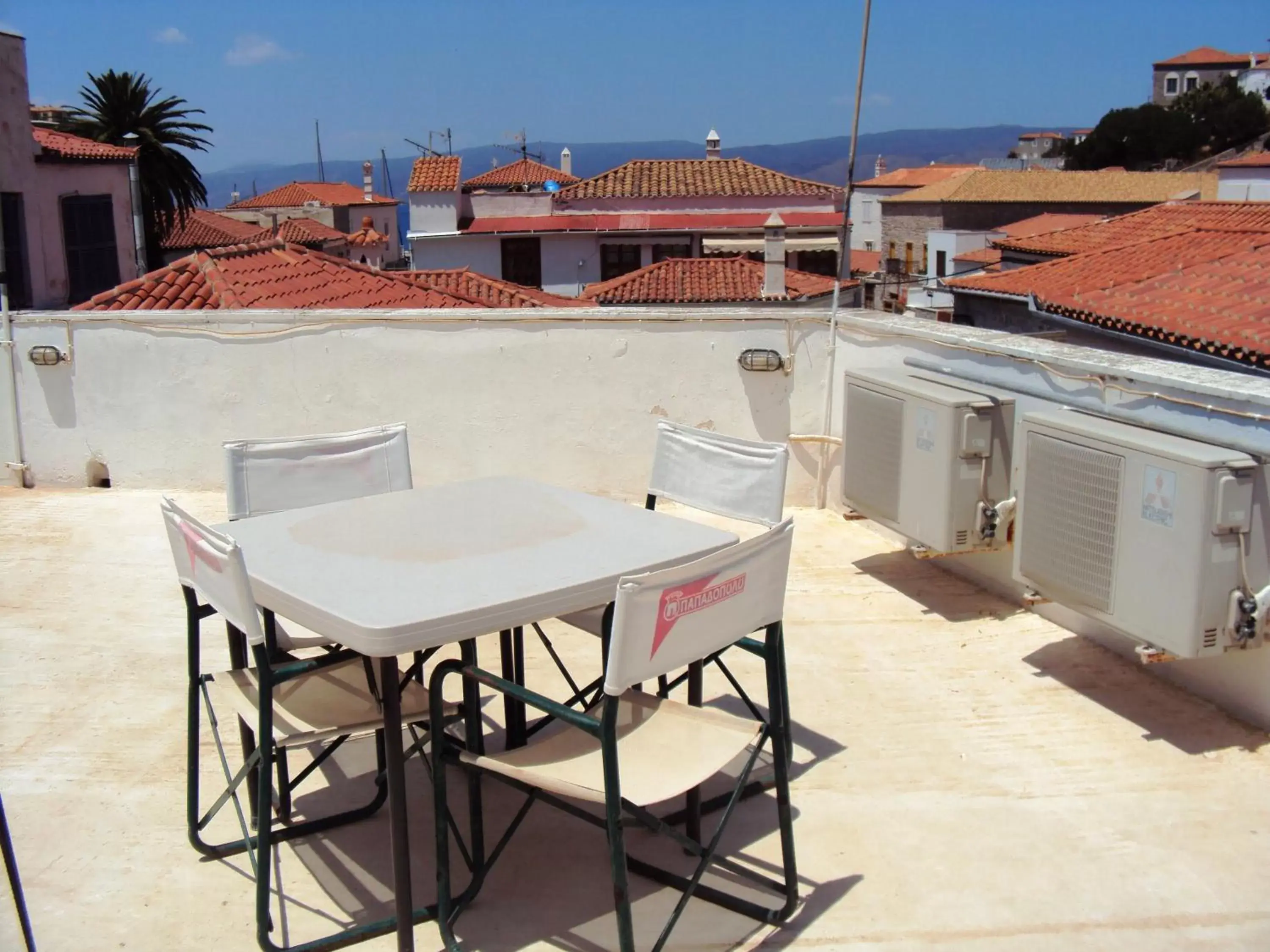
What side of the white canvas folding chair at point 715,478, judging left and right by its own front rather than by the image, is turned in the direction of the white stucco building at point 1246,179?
back

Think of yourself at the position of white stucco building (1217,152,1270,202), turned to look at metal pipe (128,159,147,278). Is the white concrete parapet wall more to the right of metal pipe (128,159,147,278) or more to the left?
left

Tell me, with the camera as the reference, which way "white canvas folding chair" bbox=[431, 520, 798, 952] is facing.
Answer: facing away from the viewer and to the left of the viewer

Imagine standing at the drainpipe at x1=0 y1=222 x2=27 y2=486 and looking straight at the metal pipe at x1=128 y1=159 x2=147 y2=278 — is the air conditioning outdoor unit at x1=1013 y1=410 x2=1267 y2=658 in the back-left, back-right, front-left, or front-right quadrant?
back-right

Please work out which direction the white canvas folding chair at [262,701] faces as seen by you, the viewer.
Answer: facing away from the viewer and to the right of the viewer

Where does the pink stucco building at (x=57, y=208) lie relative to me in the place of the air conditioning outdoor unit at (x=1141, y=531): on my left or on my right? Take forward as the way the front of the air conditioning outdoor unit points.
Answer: on my right

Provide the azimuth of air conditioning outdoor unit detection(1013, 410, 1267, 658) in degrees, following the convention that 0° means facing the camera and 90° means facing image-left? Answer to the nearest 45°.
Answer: approximately 45°

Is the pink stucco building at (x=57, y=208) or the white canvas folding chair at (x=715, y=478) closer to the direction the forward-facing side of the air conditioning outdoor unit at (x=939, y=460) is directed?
the white canvas folding chair

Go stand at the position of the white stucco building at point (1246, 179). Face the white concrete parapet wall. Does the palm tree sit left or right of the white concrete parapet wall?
right

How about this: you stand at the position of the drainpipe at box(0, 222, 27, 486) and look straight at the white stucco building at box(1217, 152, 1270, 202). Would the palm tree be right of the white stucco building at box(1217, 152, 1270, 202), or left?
left

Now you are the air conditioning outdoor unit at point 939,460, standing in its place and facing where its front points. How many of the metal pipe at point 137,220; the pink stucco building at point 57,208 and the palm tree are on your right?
3

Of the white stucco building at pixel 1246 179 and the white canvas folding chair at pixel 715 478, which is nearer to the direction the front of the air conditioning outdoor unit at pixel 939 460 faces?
the white canvas folding chair

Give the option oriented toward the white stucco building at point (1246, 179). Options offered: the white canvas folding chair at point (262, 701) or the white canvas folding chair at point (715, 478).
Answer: the white canvas folding chair at point (262, 701)
